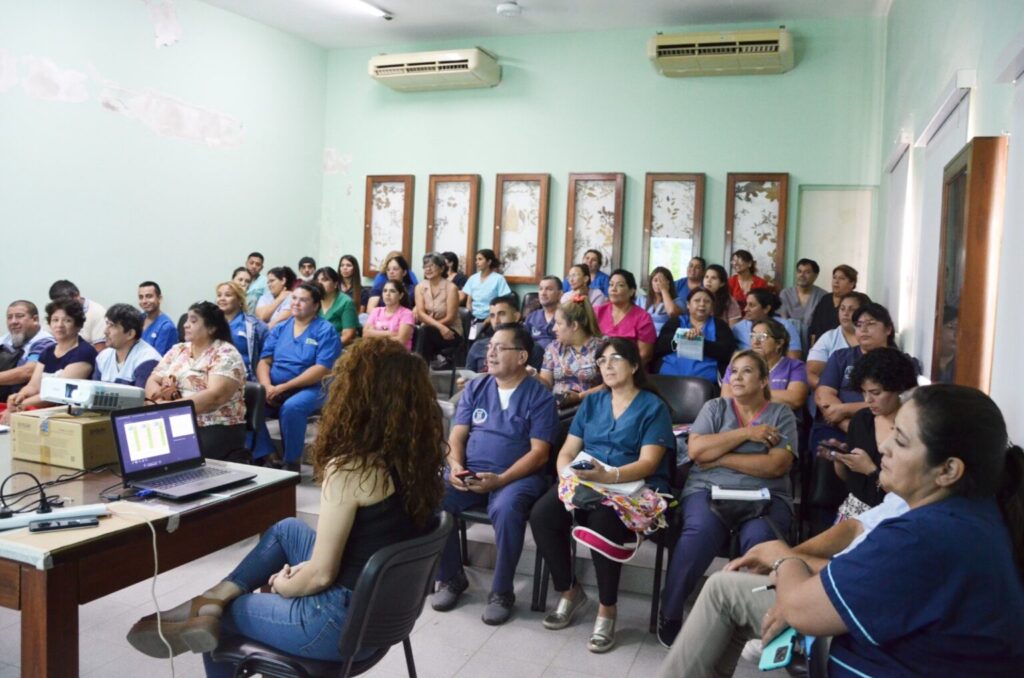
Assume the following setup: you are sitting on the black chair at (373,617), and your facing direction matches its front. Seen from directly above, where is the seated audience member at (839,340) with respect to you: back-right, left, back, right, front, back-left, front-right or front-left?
right

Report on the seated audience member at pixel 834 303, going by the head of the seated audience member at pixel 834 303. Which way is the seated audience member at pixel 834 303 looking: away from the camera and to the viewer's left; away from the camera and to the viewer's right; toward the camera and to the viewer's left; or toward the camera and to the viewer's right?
toward the camera and to the viewer's left

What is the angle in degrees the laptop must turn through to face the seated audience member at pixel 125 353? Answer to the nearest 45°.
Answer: approximately 135° to its left

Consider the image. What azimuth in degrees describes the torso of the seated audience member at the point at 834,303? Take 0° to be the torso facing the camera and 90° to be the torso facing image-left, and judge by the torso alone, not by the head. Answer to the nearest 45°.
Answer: approximately 45°

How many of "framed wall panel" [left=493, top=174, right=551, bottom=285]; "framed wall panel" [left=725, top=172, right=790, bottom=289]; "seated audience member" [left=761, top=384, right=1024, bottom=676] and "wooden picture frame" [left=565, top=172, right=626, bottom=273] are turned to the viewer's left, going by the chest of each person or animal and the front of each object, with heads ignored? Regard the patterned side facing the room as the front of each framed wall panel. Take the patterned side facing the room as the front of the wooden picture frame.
1

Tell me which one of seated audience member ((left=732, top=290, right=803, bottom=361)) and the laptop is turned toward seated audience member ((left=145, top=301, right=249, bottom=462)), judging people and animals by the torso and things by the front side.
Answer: seated audience member ((left=732, top=290, right=803, bottom=361))

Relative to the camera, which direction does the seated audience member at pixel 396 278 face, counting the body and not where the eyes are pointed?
toward the camera

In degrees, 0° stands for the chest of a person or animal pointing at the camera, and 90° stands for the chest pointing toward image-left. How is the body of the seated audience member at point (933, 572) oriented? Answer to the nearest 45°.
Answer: approximately 90°

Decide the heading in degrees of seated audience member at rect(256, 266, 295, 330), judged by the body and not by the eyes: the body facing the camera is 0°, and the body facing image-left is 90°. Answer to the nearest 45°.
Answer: approximately 45°

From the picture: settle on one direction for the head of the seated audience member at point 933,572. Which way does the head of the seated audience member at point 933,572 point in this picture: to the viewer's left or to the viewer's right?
to the viewer's left

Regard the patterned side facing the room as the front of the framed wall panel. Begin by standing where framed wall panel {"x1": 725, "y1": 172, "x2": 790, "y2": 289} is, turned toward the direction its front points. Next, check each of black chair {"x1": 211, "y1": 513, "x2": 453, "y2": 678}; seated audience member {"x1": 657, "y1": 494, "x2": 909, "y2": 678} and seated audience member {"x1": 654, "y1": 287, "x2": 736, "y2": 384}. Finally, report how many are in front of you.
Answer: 3

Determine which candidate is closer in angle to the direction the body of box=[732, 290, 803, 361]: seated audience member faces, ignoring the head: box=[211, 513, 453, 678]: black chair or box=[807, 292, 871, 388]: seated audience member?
the black chair

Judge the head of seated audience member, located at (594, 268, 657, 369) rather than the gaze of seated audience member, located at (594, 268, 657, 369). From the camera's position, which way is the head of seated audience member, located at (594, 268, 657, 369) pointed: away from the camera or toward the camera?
toward the camera

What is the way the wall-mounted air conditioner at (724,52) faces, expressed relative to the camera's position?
facing the viewer

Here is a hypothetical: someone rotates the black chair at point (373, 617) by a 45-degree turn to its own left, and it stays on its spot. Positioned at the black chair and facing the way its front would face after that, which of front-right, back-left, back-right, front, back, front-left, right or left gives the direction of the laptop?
front-right

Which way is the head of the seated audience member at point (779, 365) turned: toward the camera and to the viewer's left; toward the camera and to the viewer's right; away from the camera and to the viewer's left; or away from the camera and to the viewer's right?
toward the camera and to the viewer's left

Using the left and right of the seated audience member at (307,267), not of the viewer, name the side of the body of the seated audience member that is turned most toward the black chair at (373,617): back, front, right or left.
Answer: front

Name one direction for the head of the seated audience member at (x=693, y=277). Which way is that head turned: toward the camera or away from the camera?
toward the camera
